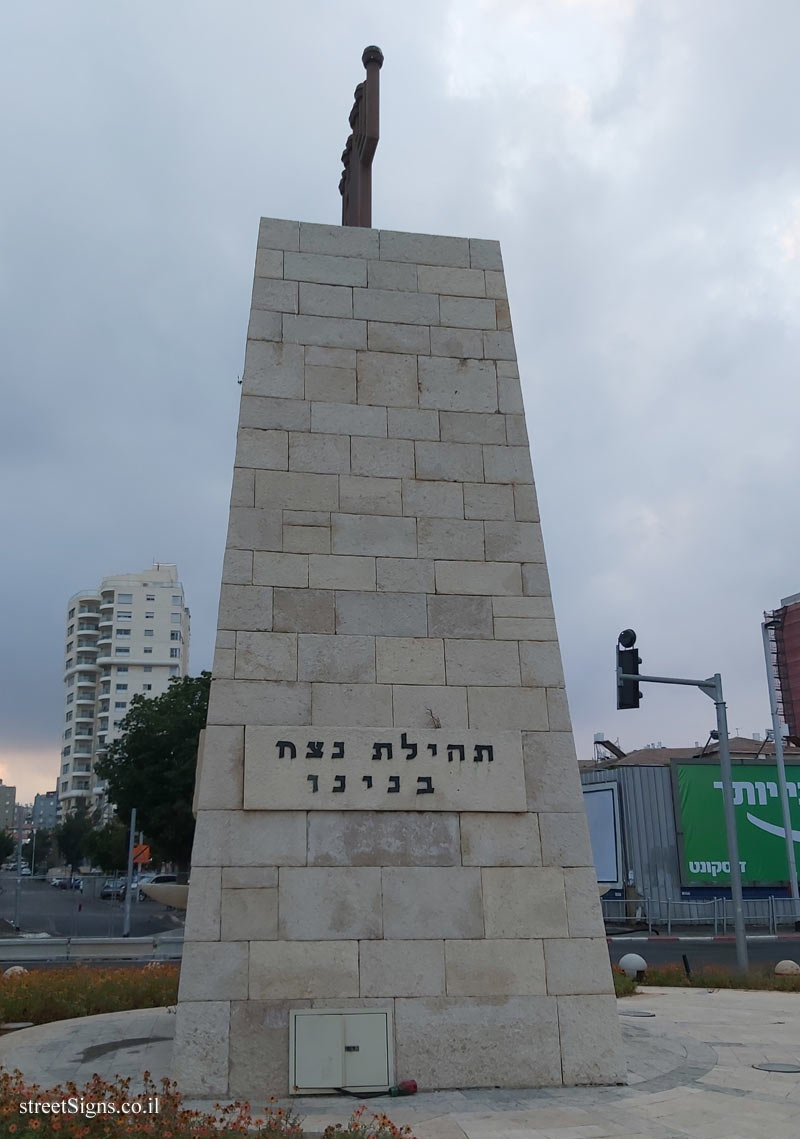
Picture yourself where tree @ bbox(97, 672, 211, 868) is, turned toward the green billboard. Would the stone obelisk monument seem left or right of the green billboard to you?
right

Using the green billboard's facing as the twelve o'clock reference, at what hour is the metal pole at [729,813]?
The metal pole is roughly at 12 o'clock from the green billboard.

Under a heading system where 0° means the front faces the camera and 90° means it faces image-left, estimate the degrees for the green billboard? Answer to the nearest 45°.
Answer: approximately 0°

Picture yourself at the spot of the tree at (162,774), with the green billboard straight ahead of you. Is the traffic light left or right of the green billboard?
right

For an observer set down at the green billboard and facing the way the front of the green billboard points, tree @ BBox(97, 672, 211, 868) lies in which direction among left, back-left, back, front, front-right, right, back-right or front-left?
right

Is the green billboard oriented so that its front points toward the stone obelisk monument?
yes

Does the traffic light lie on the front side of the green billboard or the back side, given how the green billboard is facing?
on the front side
